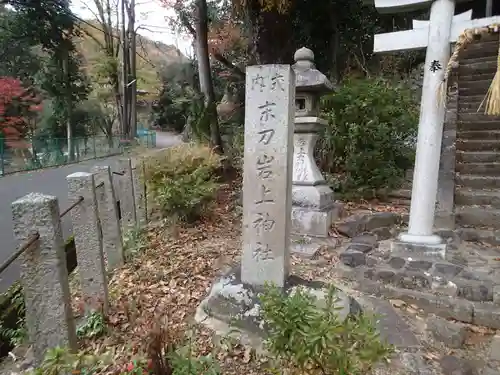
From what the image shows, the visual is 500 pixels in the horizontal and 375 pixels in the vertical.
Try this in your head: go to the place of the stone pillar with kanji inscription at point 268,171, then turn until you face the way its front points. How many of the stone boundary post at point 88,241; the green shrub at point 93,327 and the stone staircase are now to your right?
2

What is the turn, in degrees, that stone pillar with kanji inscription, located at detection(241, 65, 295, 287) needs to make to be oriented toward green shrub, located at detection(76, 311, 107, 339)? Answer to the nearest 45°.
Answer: approximately 90° to its right

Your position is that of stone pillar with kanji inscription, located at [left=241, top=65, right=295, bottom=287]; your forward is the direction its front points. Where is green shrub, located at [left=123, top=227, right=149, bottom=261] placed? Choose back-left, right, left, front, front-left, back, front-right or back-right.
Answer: back-right

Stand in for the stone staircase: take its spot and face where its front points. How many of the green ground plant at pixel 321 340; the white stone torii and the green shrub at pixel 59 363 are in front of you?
3

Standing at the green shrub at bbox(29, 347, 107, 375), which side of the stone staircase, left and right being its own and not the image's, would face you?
front

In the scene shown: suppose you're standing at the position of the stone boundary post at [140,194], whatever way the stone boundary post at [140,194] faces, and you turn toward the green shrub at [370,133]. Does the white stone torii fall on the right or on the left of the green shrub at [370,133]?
right

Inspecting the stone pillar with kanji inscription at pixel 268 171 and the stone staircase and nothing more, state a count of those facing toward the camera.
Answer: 2

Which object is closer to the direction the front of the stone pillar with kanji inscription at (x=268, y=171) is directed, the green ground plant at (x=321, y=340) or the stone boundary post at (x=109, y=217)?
the green ground plant

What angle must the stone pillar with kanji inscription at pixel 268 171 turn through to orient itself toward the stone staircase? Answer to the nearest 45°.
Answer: approximately 135° to its left

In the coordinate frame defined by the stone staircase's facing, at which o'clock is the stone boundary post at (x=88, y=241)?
The stone boundary post is roughly at 1 o'clock from the stone staircase.

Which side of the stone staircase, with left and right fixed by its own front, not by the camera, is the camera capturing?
front

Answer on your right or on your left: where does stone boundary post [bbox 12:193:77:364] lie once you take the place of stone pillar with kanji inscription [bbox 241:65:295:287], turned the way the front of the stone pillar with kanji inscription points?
on your right

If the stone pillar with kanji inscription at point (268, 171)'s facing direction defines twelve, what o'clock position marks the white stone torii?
The white stone torii is roughly at 8 o'clock from the stone pillar with kanji inscription.

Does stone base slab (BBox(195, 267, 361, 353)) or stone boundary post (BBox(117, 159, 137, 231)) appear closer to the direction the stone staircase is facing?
the stone base slab
